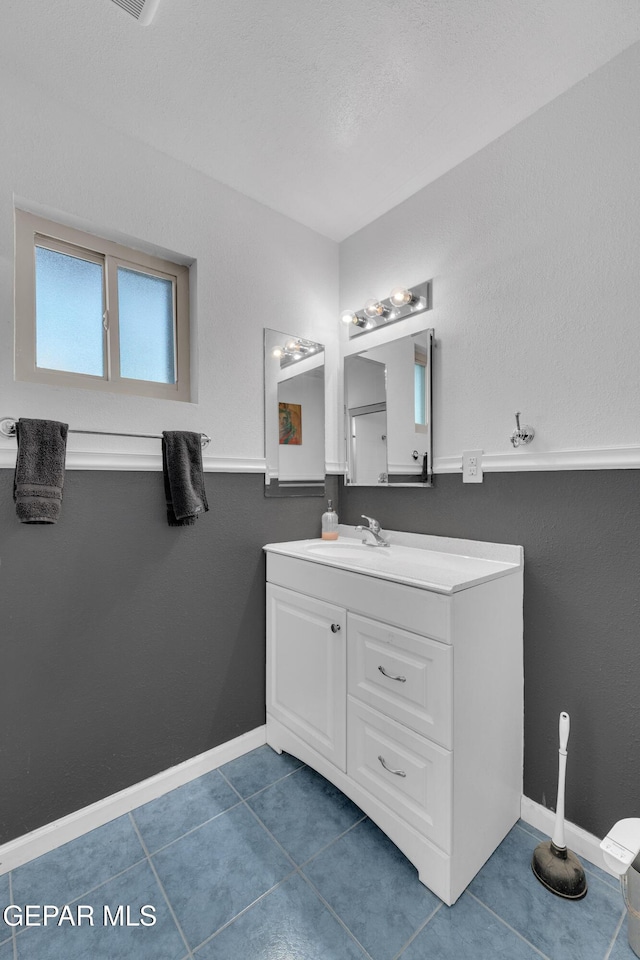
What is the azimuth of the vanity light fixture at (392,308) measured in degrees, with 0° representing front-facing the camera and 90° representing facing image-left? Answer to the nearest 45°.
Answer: approximately 45°

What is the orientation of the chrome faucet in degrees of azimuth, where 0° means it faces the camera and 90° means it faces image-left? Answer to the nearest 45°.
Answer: approximately 45°

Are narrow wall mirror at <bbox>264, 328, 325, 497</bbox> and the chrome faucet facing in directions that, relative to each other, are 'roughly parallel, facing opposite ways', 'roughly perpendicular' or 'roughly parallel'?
roughly perpendicular

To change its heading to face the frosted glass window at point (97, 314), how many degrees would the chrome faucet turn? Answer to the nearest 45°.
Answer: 0° — it already faces it

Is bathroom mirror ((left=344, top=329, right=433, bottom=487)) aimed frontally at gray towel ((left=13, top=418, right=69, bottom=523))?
yes

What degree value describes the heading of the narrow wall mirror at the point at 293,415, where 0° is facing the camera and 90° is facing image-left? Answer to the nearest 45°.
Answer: approximately 315°

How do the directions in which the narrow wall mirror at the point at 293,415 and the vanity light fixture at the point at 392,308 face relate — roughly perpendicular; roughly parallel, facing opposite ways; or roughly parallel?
roughly perpendicular
